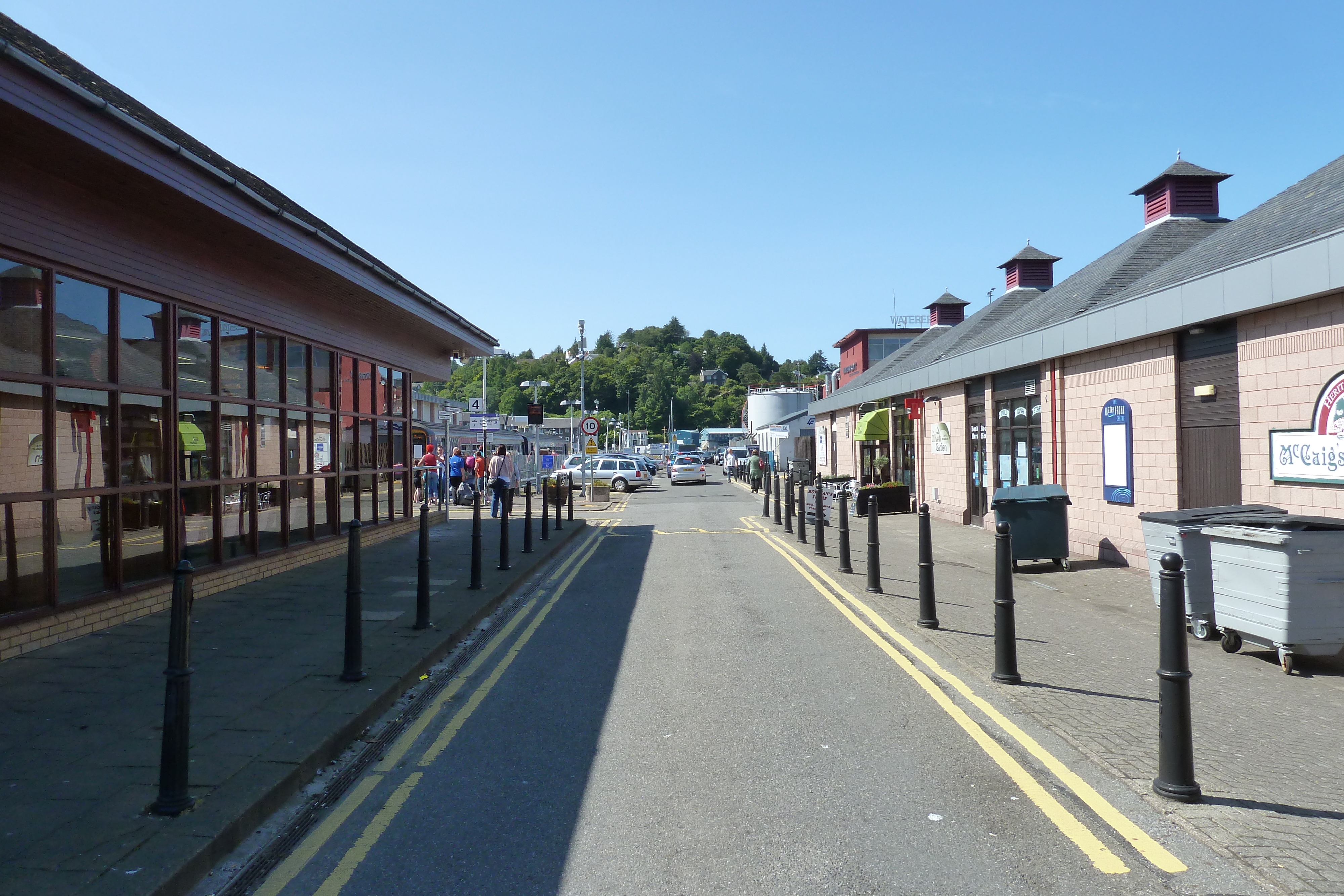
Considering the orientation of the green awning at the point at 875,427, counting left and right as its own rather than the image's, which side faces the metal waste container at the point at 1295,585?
left

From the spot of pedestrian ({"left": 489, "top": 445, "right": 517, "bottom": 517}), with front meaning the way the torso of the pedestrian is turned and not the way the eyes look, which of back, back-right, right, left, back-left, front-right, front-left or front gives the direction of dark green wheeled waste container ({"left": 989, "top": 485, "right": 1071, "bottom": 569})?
back-right

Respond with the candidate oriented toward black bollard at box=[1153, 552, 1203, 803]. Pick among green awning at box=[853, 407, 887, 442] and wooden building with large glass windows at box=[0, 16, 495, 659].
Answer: the wooden building with large glass windows

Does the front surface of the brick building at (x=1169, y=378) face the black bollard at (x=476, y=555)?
yes

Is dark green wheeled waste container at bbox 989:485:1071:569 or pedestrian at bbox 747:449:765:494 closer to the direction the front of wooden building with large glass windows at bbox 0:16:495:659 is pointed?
the dark green wheeled waste container

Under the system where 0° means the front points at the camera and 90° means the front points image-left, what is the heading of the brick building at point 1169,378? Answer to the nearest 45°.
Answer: approximately 45°

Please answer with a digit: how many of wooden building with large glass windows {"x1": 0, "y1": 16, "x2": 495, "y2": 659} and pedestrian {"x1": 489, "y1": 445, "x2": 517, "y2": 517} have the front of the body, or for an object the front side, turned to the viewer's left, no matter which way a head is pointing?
0

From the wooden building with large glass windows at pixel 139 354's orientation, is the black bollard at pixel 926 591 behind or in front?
in front

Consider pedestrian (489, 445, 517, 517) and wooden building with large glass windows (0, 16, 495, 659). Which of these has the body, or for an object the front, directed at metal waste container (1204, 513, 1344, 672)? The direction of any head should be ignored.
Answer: the wooden building with large glass windows

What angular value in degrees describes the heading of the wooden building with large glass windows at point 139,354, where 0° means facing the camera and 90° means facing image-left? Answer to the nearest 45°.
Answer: approximately 315°

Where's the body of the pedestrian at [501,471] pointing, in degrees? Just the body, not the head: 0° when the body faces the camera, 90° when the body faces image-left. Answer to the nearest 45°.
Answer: approximately 180°

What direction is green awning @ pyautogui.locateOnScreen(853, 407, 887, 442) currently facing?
to the viewer's left

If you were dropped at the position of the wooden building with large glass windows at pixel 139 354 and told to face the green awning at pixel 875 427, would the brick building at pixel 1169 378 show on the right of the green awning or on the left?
right

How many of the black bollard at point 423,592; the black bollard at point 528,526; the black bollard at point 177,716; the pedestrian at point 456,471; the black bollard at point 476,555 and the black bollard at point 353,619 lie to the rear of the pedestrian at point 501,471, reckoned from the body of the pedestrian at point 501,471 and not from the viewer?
5
